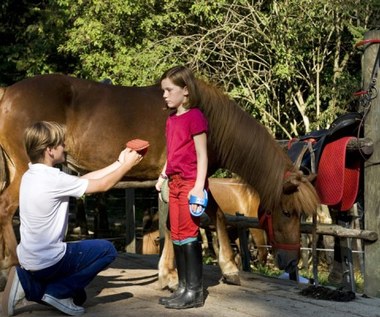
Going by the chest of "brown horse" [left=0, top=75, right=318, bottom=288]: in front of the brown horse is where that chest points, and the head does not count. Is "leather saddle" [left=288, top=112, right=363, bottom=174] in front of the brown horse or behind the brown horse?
in front

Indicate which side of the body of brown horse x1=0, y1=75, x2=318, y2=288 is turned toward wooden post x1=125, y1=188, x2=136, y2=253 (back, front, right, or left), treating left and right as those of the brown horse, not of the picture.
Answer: left

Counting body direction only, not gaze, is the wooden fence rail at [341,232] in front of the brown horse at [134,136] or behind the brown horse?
in front

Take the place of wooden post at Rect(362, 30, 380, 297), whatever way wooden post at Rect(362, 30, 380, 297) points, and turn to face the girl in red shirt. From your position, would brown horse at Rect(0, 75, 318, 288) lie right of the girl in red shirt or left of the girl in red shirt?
right

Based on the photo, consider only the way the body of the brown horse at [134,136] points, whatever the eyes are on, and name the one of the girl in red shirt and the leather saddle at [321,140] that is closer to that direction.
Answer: the leather saddle

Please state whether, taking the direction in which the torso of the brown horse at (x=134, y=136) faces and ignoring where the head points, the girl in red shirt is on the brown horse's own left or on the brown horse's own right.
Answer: on the brown horse's own right

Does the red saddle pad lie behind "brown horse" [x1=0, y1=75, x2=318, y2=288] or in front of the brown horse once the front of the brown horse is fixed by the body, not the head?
in front

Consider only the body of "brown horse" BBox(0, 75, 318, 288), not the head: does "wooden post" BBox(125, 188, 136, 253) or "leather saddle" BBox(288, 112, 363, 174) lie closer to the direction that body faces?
the leather saddle

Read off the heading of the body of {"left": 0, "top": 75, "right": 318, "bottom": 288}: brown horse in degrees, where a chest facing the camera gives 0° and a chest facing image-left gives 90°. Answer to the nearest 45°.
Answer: approximately 270°

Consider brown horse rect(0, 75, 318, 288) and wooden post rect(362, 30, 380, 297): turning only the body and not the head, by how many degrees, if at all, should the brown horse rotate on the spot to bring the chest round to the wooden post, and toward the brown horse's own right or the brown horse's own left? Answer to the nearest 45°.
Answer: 0° — it already faces it
